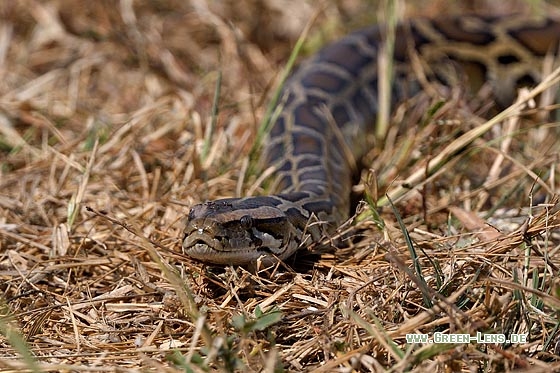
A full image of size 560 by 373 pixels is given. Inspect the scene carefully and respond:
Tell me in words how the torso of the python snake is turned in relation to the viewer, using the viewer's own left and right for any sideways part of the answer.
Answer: facing the viewer and to the left of the viewer
